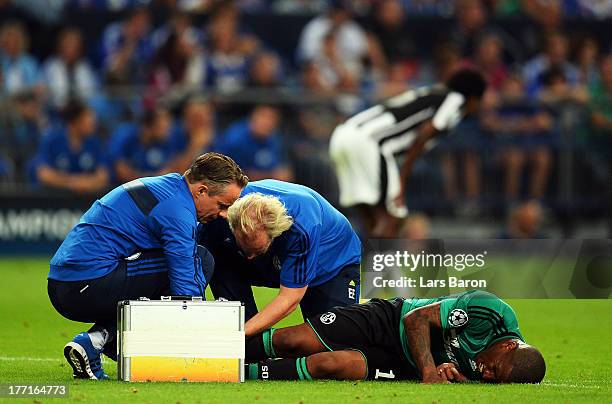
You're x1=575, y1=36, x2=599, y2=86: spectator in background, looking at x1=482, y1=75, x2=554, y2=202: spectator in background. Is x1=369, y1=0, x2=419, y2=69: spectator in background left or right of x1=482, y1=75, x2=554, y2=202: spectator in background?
right

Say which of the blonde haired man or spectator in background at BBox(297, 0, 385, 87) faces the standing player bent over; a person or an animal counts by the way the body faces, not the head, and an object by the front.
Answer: the spectator in background

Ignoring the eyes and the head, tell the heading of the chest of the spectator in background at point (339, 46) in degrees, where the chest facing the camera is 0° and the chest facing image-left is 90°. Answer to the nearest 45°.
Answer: approximately 0°

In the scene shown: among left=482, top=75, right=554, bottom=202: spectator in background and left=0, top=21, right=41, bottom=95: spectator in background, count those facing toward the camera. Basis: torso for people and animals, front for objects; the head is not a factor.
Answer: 2

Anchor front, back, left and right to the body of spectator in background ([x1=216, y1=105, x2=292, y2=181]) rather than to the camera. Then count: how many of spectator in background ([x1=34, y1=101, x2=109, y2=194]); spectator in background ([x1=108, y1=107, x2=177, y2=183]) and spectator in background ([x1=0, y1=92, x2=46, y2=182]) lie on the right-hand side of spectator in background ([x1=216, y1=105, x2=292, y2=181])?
3
